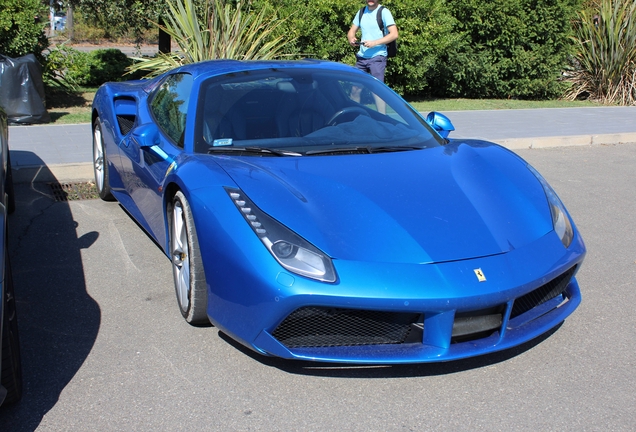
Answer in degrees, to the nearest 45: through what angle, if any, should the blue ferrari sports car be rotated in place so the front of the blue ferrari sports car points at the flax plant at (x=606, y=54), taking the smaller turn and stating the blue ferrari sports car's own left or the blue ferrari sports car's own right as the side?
approximately 90° to the blue ferrari sports car's own left

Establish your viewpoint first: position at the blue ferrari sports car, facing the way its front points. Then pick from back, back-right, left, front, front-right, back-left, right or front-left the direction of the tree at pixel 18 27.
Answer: back

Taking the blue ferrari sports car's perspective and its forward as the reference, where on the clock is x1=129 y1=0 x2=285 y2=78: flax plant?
The flax plant is roughly at 7 o'clock from the blue ferrari sports car.

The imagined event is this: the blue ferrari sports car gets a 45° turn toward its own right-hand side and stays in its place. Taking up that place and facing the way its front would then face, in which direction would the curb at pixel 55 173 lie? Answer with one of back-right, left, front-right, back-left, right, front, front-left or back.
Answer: back-right

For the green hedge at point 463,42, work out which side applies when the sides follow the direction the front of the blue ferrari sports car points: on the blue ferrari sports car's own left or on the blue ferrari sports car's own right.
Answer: on the blue ferrari sports car's own left

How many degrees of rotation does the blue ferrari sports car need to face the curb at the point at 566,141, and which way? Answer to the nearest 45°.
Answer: approximately 90° to its left

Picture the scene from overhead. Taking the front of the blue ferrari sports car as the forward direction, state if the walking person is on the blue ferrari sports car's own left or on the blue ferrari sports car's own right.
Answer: on the blue ferrari sports car's own left

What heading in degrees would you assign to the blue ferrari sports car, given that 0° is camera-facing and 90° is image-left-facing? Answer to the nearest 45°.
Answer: approximately 315°

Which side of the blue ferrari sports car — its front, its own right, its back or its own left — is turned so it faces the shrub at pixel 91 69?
back

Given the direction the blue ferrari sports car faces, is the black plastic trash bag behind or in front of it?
behind
